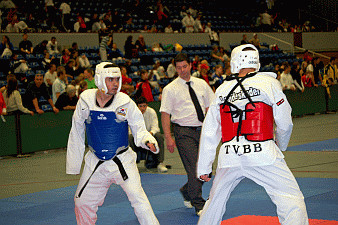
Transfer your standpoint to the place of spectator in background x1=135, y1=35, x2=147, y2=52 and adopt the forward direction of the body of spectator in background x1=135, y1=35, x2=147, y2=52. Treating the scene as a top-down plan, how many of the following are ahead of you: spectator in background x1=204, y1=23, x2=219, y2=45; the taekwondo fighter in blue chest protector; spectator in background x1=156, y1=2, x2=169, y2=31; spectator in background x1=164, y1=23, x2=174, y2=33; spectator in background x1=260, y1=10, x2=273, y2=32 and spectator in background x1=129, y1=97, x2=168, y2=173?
2

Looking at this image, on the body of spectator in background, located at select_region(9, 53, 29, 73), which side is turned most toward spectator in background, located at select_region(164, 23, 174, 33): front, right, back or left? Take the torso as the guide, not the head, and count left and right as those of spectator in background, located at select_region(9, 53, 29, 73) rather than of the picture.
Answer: left

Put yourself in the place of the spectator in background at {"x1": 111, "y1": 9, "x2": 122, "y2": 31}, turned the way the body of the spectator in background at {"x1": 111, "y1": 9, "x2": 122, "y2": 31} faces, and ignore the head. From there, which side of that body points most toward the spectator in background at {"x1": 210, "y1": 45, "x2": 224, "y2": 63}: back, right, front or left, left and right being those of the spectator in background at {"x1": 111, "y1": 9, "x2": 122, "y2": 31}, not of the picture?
left

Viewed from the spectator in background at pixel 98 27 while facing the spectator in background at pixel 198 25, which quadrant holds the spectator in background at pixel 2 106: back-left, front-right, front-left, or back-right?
back-right

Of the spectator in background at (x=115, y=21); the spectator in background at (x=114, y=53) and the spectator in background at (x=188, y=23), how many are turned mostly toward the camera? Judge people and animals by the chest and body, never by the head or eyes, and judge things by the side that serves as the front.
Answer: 3

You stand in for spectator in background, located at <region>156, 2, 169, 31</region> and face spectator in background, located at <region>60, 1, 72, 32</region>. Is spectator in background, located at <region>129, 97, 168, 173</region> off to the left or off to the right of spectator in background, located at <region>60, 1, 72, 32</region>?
left
